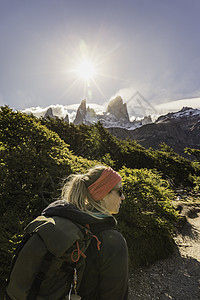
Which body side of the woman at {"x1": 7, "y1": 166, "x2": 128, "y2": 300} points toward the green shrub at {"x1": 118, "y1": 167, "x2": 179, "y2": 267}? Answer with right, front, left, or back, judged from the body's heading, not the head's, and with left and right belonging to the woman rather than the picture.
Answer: front

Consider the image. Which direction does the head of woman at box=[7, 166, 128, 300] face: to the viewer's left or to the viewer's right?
to the viewer's right

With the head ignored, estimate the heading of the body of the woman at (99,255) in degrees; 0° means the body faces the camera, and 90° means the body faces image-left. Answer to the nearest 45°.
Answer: approximately 225°
